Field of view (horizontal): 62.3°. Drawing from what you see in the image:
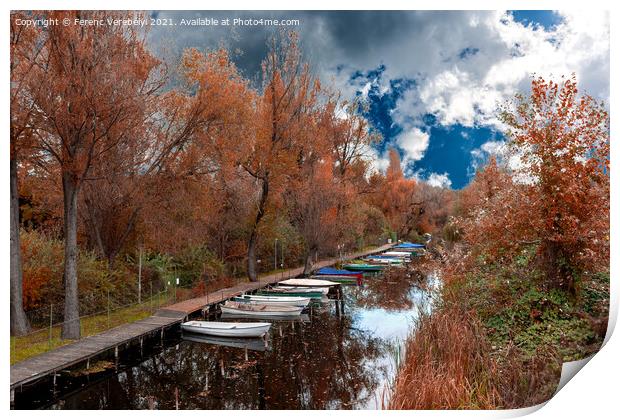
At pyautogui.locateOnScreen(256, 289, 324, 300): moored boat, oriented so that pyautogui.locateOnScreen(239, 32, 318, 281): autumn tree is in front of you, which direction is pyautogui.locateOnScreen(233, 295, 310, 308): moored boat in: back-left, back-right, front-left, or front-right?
back-left

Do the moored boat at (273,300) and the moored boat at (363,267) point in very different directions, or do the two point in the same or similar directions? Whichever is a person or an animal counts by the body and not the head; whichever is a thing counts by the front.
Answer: same or similar directions
